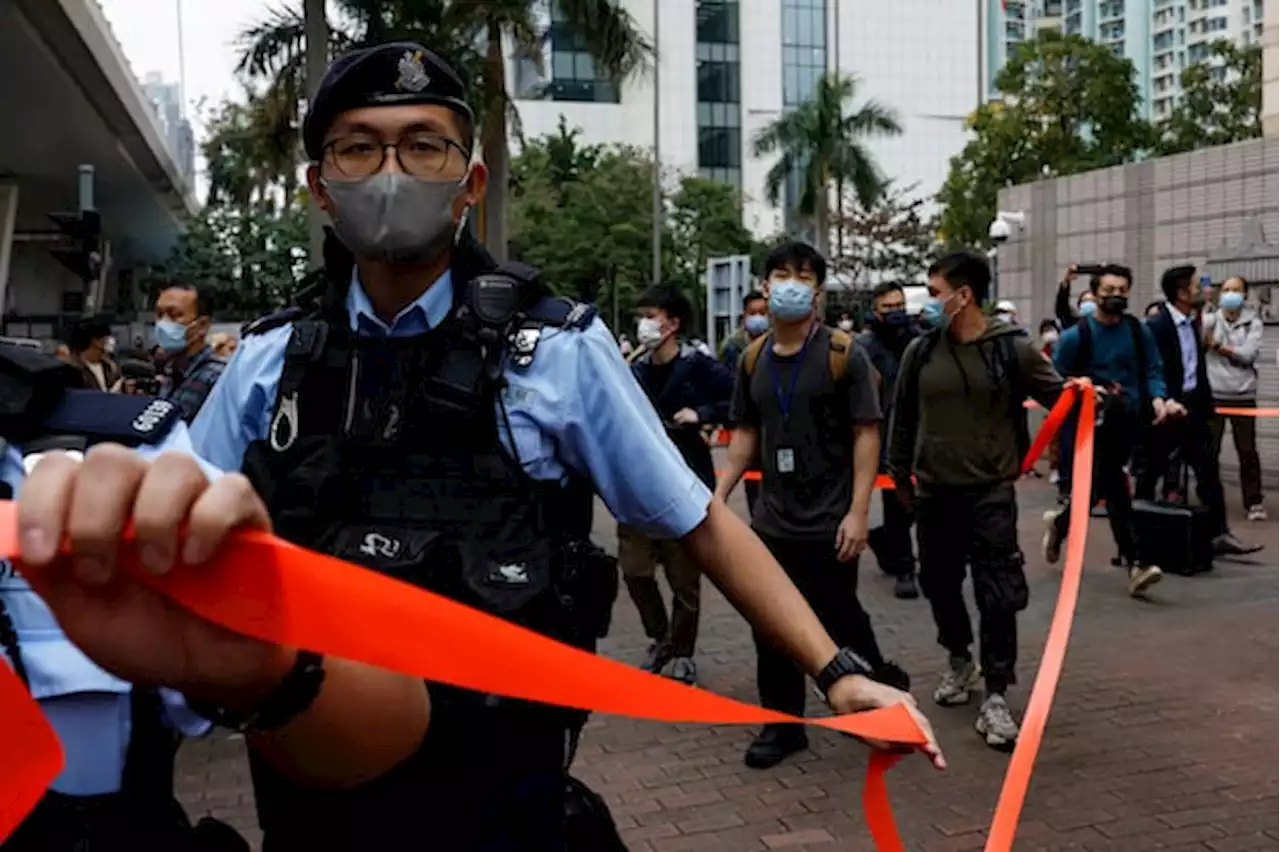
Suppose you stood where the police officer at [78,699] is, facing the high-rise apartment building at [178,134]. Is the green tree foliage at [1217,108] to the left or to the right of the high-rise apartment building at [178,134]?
right

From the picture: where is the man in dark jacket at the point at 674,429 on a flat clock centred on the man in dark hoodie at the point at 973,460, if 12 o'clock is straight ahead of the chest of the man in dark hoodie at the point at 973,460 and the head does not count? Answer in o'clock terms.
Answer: the man in dark jacket at the point at 674,429 is roughly at 4 o'clock from the man in dark hoodie at the point at 973,460.

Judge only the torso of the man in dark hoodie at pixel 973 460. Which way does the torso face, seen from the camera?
toward the camera

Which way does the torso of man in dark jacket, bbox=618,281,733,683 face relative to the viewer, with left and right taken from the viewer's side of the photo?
facing the viewer and to the left of the viewer

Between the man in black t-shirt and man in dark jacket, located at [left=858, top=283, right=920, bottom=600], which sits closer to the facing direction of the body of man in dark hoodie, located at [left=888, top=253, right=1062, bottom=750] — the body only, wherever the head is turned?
the man in black t-shirt

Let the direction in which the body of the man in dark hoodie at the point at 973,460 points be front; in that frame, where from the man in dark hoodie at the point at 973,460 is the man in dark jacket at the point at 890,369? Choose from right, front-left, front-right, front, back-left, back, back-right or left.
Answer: back

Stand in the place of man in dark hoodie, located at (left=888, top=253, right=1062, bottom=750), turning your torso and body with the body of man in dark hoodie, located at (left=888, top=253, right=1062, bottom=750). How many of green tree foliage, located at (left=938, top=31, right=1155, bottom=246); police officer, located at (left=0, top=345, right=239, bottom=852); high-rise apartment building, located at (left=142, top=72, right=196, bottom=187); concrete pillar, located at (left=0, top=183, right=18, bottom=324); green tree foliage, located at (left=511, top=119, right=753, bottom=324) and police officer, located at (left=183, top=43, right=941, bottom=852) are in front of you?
2

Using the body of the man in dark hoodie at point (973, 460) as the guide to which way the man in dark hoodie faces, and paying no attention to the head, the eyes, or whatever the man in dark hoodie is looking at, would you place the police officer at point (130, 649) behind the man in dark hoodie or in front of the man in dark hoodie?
in front

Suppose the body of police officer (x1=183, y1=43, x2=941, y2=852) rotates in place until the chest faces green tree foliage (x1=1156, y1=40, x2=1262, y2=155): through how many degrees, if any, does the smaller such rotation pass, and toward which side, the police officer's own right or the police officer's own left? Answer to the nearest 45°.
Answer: approximately 135° to the police officer's own left

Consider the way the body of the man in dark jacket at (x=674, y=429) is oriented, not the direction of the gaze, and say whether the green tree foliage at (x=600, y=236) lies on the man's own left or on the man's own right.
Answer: on the man's own right

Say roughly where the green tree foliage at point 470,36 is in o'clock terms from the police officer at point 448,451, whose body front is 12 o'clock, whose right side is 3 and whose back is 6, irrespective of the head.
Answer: The green tree foliage is roughly at 6 o'clock from the police officer.

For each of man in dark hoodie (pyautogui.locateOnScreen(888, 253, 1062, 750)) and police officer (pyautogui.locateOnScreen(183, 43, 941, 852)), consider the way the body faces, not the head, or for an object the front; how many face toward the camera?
2

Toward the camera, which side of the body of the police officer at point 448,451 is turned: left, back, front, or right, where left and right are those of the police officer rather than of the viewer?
front

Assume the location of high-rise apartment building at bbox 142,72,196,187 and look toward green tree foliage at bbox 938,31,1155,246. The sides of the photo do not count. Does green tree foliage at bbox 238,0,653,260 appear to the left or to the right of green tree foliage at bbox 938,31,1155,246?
right

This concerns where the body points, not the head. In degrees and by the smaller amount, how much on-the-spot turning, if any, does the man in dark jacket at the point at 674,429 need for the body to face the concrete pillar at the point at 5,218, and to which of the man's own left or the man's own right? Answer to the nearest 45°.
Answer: approximately 90° to the man's own right

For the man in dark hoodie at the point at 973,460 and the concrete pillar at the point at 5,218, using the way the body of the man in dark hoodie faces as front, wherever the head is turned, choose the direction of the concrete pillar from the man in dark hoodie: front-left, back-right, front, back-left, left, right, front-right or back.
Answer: back-right

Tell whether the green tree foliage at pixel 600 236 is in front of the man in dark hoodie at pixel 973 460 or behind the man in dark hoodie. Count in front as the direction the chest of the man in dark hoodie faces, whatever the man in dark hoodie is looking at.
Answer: behind
